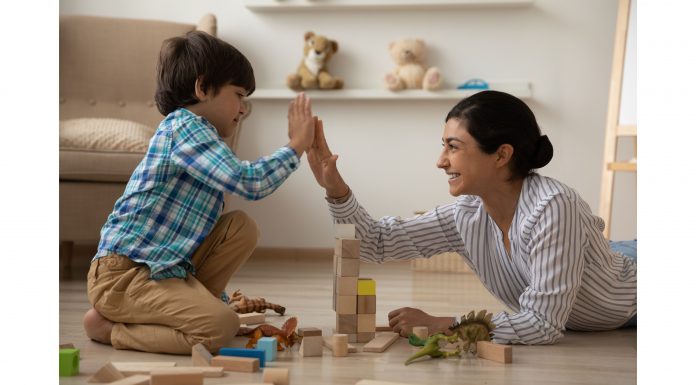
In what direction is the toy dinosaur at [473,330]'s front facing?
to the viewer's left

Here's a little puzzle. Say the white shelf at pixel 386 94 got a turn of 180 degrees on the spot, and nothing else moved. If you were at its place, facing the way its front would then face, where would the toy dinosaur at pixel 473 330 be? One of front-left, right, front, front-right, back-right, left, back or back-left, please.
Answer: back

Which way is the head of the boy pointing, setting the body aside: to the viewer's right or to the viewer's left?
to the viewer's right

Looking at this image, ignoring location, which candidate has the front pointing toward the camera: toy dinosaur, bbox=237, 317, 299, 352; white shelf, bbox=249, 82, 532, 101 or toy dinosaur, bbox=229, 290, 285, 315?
the white shelf

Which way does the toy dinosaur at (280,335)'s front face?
to the viewer's right

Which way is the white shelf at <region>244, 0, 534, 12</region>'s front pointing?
toward the camera

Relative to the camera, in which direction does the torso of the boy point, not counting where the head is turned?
to the viewer's right

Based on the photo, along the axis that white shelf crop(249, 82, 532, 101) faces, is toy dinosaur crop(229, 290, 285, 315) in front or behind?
in front

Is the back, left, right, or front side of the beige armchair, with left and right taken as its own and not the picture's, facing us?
front

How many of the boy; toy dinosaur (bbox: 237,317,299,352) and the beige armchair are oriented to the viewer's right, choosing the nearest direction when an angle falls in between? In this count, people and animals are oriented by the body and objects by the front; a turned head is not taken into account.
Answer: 2

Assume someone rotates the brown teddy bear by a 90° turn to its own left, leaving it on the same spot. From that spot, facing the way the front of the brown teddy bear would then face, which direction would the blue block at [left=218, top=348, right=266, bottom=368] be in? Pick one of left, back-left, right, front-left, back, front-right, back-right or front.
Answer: right

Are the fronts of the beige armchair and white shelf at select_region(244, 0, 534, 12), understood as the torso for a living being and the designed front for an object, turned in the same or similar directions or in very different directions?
same or similar directions
